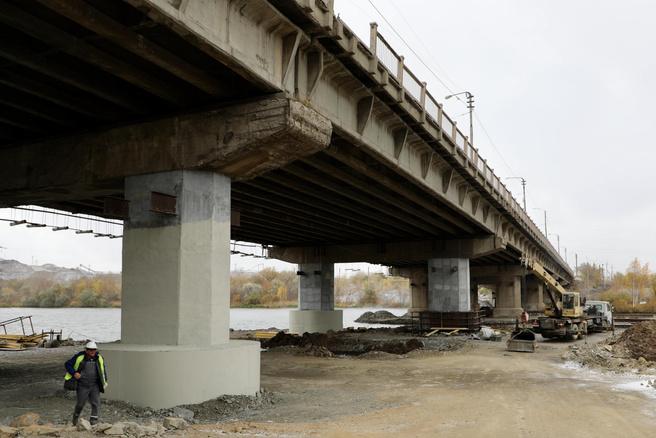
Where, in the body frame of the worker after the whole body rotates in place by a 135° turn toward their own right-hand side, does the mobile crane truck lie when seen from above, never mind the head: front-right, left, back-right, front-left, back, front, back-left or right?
right

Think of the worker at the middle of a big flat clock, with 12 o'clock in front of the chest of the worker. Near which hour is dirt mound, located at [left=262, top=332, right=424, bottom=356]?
The dirt mound is roughly at 7 o'clock from the worker.

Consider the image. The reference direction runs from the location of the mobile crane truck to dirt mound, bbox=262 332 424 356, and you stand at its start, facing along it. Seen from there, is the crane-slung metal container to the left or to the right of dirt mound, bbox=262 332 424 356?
left

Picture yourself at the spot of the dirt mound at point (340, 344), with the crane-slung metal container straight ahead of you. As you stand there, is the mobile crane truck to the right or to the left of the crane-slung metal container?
left

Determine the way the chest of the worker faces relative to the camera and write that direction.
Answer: toward the camera

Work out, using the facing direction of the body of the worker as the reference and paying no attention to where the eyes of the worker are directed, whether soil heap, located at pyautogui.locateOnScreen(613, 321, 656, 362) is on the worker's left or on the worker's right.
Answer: on the worker's left

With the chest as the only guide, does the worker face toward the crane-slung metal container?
no
